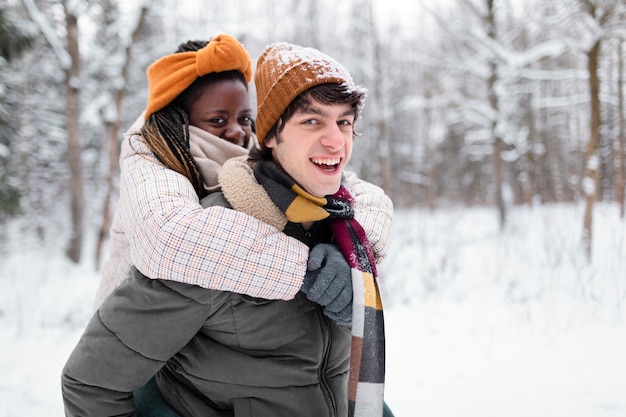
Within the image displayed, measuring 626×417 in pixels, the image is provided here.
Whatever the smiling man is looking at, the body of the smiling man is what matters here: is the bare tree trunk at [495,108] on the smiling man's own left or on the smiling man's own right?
on the smiling man's own left

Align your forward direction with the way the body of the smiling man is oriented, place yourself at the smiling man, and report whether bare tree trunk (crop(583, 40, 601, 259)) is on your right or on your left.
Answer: on your left

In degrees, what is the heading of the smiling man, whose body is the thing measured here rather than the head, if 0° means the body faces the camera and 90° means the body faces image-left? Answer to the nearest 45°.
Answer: approximately 315°

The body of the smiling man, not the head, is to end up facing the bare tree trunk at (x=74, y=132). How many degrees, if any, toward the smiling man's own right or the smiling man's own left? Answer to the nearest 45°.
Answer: approximately 135° to the smiling man's own left

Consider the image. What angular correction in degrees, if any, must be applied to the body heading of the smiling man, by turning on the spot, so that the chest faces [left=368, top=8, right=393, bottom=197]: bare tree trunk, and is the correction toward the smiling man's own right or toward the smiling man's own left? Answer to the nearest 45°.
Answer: approximately 135° to the smiling man's own left
